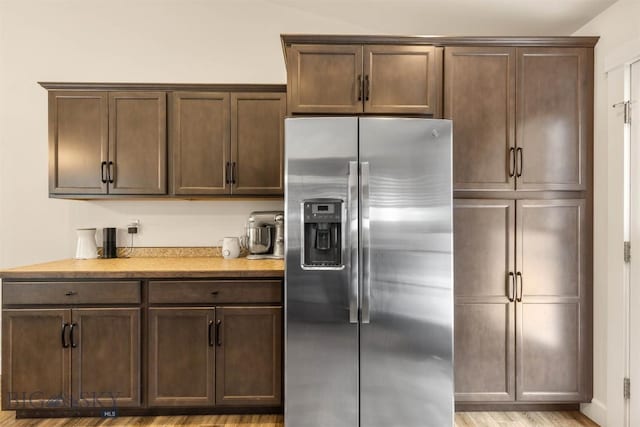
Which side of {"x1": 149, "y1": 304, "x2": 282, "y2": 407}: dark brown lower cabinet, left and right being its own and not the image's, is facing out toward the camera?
front

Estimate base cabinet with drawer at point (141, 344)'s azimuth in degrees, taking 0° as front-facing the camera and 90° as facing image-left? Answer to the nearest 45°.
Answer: approximately 0°

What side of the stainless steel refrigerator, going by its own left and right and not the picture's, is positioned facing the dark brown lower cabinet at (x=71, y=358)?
right

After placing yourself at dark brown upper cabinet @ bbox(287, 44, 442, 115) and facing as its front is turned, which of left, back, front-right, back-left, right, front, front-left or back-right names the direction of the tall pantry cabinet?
left

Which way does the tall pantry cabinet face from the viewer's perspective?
toward the camera

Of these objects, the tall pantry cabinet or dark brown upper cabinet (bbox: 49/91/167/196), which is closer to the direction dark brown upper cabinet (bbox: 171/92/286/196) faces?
the tall pantry cabinet

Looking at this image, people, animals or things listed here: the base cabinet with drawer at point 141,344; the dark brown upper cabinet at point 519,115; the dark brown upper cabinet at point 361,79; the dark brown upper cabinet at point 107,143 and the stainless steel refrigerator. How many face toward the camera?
5

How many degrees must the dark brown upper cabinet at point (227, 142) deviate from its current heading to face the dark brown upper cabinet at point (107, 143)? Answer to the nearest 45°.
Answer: approximately 90° to its right

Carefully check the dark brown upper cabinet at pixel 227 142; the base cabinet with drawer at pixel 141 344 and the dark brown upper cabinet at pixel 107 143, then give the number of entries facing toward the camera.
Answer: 3

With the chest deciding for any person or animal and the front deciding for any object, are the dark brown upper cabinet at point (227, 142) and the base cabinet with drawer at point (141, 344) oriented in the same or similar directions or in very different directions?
same or similar directions

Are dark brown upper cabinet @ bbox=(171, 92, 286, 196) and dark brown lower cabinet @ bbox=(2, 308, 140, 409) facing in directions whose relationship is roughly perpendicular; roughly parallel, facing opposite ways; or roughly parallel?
roughly parallel

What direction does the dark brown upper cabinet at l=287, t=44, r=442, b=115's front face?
toward the camera
